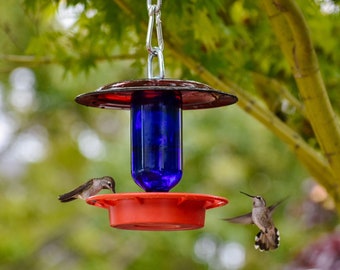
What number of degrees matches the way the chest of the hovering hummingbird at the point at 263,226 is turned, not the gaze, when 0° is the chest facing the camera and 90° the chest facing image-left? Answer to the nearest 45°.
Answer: approximately 45°

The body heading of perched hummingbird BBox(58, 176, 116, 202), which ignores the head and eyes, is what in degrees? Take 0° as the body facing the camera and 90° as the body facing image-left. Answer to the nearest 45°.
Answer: approximately 270°
